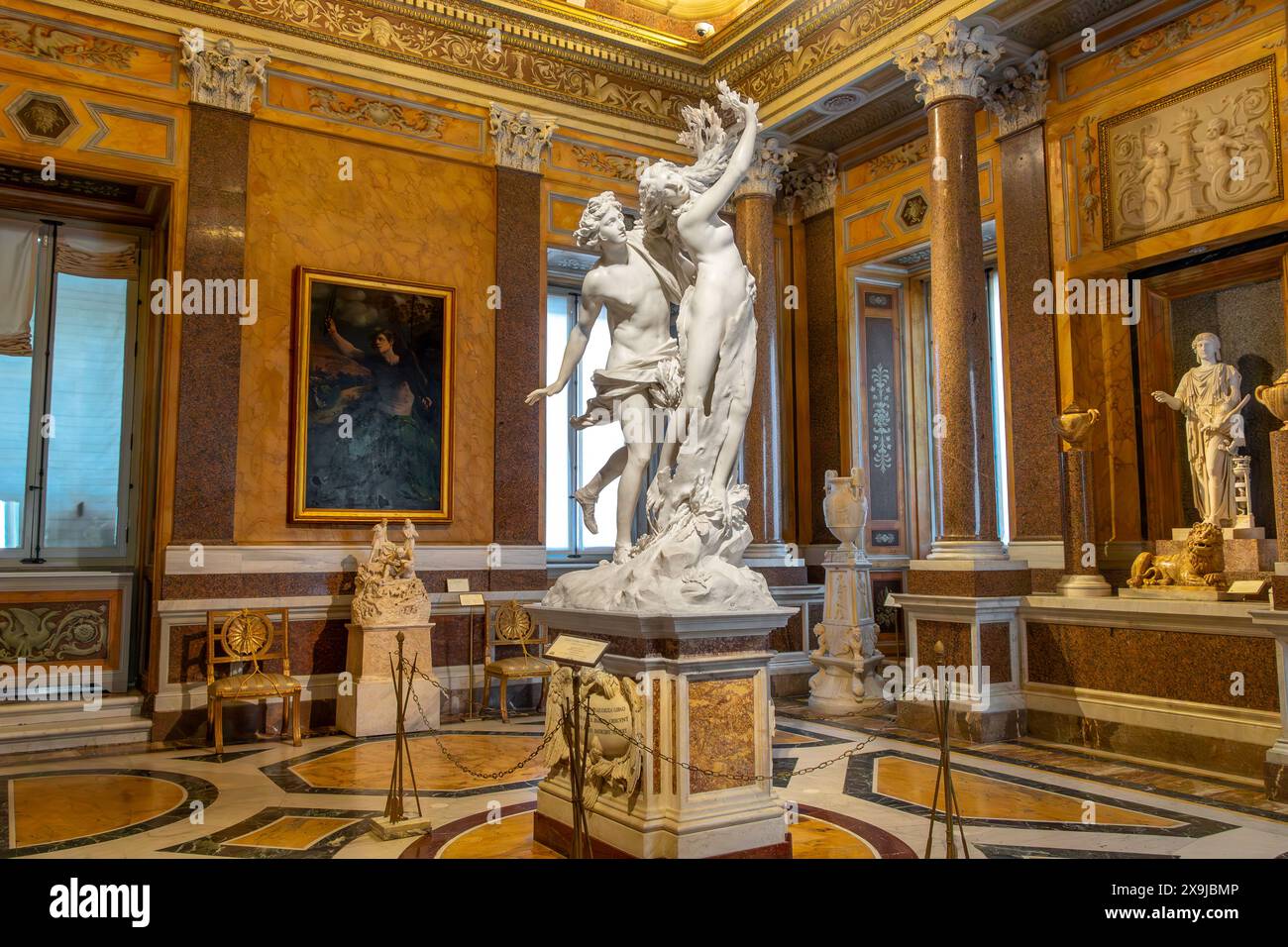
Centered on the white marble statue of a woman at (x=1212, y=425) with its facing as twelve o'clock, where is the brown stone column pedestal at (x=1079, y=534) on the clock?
The brown stone column pedestal is roughly at 3 o'clock from the white marble statue of a woman.

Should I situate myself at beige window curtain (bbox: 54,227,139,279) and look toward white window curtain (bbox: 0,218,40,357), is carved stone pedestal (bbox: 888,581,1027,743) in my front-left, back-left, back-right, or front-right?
back-left

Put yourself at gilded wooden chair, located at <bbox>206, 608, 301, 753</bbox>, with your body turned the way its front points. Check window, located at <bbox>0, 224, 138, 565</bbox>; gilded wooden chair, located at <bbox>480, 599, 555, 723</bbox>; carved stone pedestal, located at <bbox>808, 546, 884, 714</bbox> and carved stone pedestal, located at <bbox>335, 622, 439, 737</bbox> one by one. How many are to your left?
3

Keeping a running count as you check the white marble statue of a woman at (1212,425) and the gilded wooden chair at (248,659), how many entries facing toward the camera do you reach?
2

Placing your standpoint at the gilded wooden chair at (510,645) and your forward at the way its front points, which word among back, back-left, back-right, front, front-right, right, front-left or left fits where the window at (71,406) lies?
back-right

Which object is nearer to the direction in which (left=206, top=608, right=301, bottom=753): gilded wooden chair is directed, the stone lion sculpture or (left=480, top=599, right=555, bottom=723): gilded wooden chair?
the stone lion sculpture

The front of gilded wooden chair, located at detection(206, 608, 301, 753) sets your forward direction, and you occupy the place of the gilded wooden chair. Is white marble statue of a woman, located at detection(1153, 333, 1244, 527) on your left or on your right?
on your left

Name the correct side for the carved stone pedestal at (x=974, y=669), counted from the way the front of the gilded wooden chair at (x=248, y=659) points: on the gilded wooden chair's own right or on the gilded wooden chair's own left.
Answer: on the gilded wooden chair's own left

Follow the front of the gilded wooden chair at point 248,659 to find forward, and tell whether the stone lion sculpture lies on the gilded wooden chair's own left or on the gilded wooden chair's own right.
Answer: on the gilded wooden chair's own left
